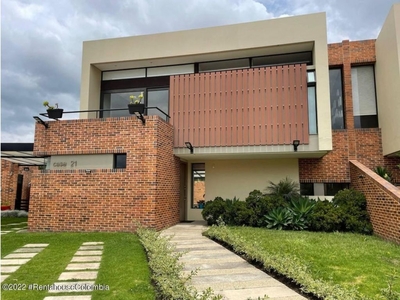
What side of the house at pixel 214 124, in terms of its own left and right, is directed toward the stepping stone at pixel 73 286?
front

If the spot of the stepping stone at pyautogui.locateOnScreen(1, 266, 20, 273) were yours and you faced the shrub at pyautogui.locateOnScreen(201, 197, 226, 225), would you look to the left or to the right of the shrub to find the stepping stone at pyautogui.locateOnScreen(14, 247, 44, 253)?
left

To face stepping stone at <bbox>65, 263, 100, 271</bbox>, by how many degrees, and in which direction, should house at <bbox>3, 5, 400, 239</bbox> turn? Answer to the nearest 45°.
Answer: approximately 45° to its right

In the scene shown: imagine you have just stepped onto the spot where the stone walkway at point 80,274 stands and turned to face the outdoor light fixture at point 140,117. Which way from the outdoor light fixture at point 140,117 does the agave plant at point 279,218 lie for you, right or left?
right

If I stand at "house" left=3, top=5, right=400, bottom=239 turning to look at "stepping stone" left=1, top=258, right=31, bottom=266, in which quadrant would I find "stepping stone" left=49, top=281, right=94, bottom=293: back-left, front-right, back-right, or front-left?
front-left

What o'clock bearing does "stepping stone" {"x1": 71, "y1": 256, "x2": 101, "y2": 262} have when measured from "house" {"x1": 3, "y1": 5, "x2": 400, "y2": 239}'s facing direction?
The stepping stone is roughly at 1 o'clock from the house.

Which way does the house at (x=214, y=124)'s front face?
toward the camera

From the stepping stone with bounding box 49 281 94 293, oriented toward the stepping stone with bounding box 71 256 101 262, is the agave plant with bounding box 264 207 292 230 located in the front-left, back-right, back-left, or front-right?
front-right

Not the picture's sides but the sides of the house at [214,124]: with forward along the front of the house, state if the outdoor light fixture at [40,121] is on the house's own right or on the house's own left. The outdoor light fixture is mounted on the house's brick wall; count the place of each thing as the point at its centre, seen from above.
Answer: on the house's own right

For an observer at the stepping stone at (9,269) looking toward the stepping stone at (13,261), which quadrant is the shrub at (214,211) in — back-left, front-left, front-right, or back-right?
front-right

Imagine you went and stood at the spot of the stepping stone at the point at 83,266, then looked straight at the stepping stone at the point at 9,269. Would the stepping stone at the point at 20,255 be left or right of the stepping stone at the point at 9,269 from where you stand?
right

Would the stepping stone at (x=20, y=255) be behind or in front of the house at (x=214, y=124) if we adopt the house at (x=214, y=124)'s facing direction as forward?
in front
